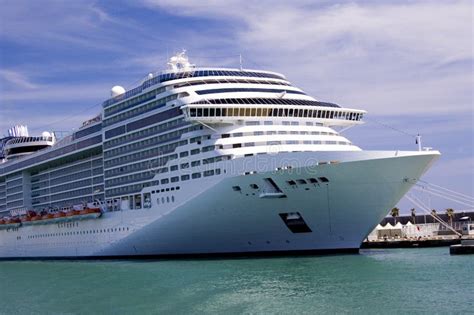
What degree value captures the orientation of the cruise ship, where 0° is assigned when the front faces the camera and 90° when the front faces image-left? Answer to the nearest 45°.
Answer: approximately 315°
